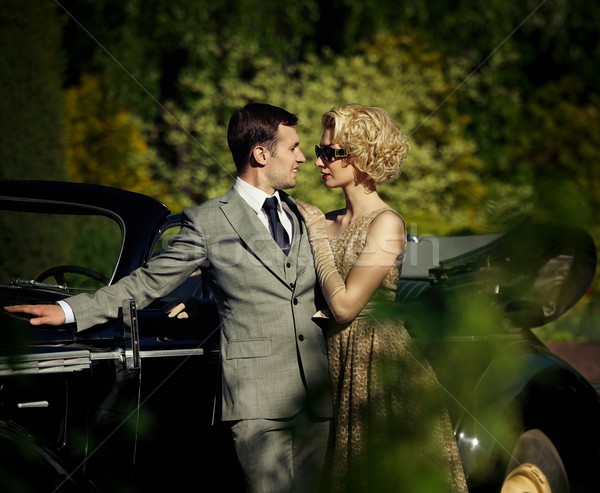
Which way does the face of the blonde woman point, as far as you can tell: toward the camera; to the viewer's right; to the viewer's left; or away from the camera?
to the viewer's left

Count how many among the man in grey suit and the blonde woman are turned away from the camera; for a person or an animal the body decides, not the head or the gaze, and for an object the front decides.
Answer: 0

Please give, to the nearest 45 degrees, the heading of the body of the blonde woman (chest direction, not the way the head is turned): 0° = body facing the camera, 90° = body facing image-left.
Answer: approximately 45°

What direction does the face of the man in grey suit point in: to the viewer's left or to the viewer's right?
to the viewer's right

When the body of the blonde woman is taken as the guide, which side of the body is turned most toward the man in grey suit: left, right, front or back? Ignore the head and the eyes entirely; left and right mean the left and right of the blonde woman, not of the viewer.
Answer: front

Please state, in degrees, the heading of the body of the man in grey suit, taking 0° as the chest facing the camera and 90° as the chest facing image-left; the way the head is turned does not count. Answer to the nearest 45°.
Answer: approximately 315°

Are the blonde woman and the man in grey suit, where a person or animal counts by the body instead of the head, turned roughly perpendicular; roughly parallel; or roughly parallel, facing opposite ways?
roughly perpendicular

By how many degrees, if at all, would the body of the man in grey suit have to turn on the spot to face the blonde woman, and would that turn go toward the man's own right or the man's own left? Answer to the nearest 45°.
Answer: approximately 45° to the man's own left
